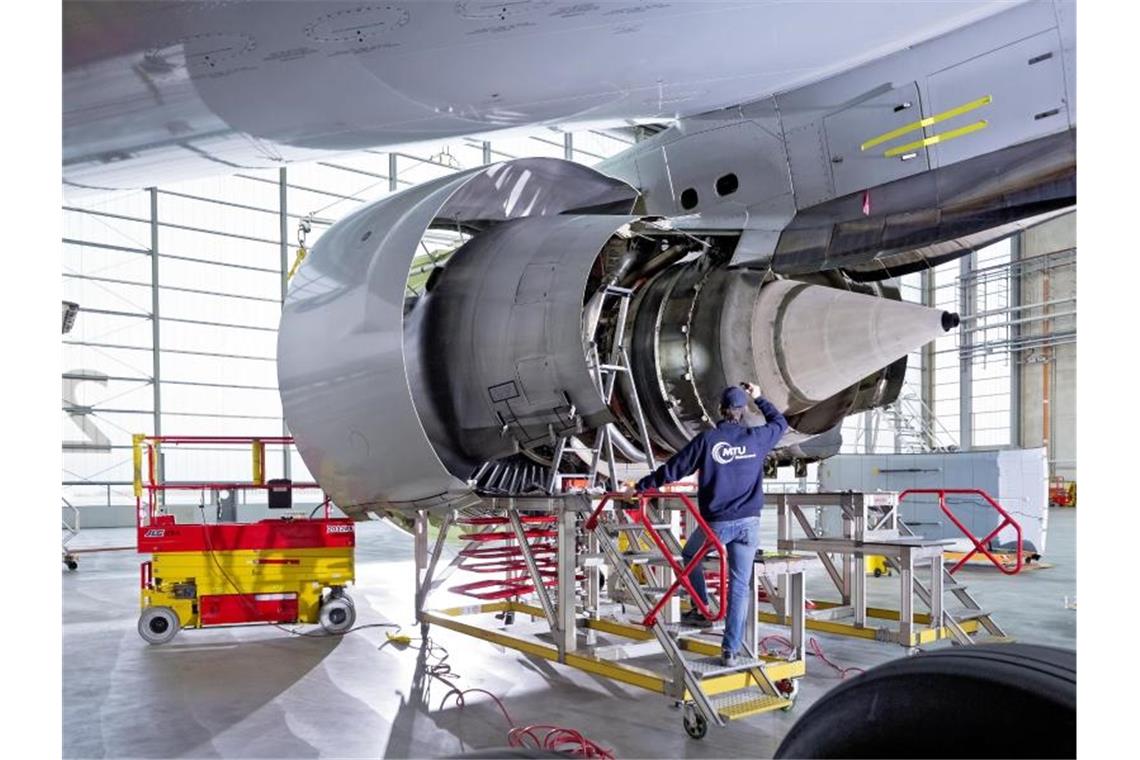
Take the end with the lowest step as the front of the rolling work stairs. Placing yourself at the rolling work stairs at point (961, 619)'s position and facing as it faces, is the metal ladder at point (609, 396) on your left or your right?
on your right

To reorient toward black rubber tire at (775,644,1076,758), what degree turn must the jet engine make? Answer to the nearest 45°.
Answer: approximately 135° to its left

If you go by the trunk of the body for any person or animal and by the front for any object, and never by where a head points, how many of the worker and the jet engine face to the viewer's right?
0

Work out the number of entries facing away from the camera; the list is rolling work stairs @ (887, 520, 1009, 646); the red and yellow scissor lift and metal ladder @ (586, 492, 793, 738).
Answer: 0

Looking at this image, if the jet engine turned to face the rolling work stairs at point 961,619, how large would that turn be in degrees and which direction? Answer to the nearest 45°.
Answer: approximately 135° to its right

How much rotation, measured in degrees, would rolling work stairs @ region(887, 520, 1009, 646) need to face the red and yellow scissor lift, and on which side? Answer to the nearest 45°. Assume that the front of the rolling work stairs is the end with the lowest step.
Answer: approximately 135° to its right

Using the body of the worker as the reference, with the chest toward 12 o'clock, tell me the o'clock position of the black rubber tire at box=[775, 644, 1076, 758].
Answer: The black rubber tire is roughly at 6 o'clock from the worker.

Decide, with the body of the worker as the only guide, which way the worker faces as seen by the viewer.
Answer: away from the camera

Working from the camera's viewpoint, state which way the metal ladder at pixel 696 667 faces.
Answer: facing the viewer and to the right of the viewer

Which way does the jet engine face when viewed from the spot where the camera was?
facing away from the viewer and to the left of the viewer
